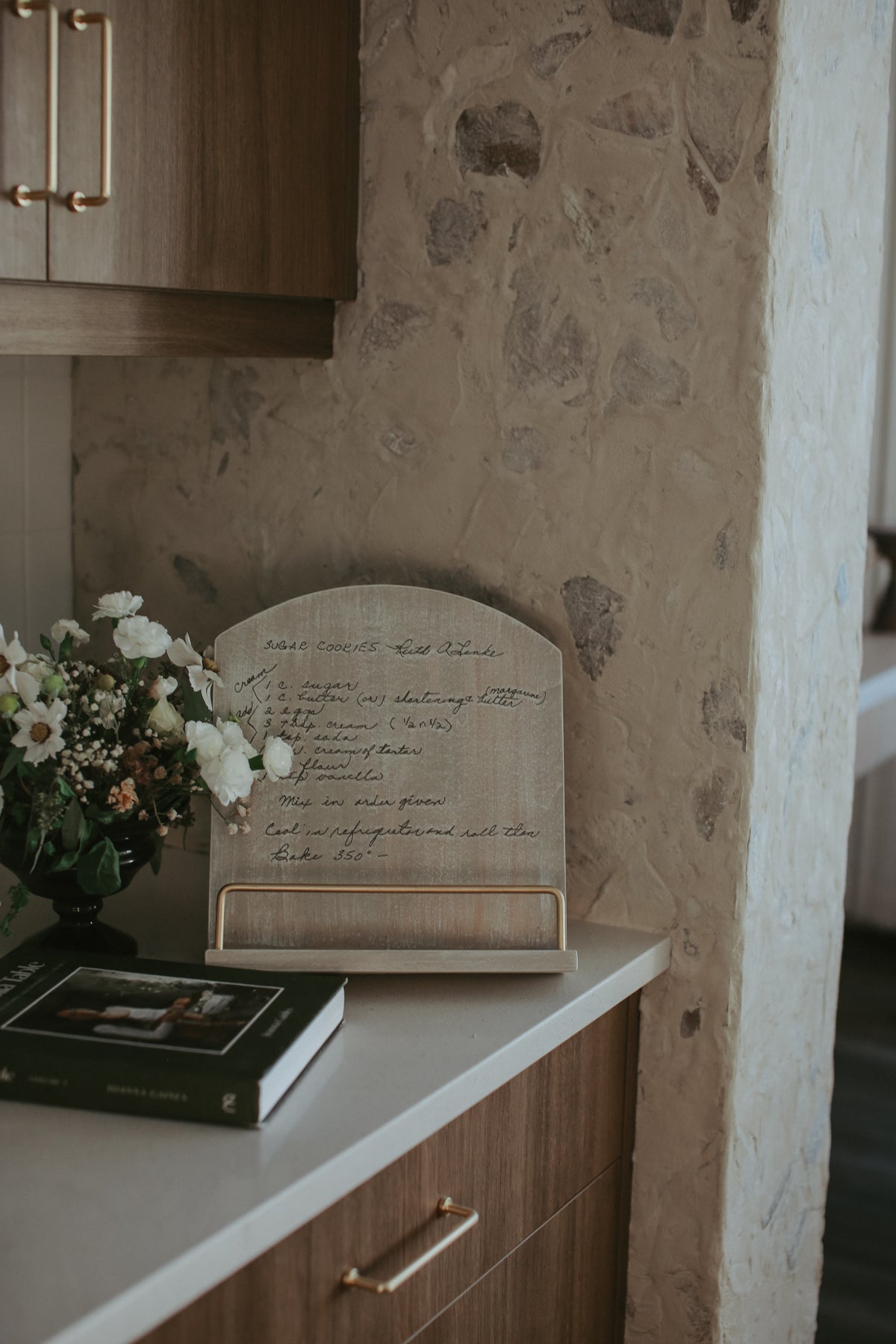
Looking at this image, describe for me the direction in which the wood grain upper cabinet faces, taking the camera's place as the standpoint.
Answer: facing the viewer and to the right of the viewer

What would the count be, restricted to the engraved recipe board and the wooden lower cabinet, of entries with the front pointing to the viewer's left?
0

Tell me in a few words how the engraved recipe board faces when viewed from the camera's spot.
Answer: facing the viewer
